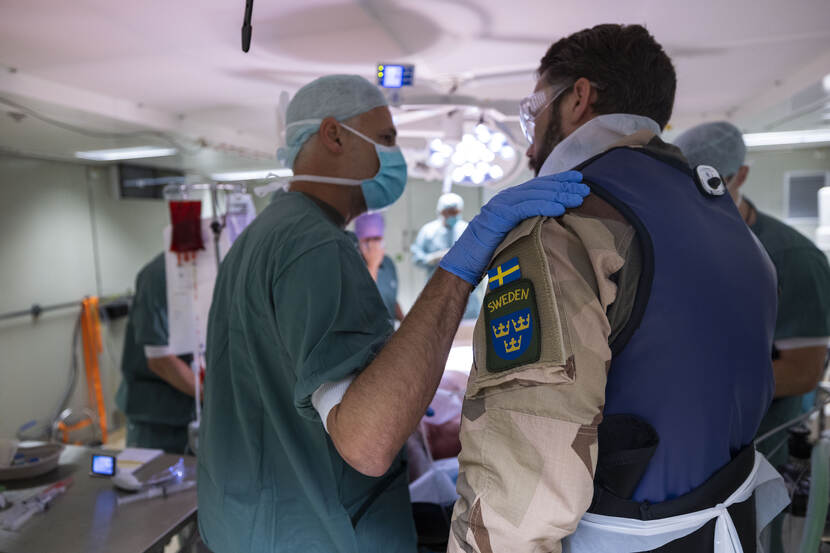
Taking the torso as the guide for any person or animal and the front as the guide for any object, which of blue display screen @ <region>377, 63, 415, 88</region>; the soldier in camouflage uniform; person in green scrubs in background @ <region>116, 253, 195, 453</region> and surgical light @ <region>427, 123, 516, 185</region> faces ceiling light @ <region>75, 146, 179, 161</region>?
the soldier in camouflage uniform

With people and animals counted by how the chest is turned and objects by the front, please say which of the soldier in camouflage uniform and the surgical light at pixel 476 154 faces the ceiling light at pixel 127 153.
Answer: the soldier in camouflage uniform

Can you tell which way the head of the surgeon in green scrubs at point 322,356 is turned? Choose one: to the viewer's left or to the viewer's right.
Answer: to the viewer's right

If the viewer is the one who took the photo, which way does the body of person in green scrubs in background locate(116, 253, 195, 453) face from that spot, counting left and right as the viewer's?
facing to the right of the viewer

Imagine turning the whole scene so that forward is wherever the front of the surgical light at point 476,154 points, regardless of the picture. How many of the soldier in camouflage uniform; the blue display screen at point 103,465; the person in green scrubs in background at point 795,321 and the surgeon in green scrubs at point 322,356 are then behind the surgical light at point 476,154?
0

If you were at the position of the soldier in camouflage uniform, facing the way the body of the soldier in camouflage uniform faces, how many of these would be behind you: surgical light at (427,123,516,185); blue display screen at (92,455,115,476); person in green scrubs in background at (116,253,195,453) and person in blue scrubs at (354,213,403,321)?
0

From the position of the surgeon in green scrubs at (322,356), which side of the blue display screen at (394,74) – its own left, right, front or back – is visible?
front

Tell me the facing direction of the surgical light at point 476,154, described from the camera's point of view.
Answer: facing the viewer

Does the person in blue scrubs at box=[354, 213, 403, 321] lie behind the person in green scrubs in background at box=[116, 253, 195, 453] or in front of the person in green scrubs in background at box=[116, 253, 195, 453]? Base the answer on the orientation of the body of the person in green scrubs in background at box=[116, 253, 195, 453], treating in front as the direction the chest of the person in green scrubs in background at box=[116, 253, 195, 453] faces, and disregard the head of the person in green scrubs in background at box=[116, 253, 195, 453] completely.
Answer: in front

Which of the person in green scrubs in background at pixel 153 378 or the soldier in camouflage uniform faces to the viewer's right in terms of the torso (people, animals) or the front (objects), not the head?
the person in green scrubs in background

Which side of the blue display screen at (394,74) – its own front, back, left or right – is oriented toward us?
front

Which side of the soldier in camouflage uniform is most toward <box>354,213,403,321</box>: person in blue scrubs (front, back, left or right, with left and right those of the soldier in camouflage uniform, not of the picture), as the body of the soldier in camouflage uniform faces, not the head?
front

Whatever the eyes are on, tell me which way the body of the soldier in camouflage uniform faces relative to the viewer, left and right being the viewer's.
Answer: facing away from the viewer and to the left of the viewer

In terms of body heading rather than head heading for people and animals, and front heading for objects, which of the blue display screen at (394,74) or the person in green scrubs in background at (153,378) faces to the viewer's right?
the person in green scrubs in background

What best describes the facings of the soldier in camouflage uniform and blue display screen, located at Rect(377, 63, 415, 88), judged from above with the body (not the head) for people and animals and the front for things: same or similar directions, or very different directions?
very different directions

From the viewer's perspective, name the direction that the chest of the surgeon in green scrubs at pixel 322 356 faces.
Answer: to the viewer's right

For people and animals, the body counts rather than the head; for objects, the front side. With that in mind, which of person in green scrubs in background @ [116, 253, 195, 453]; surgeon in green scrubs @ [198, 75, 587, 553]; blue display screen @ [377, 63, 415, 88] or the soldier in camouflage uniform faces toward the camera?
the blue display screen
